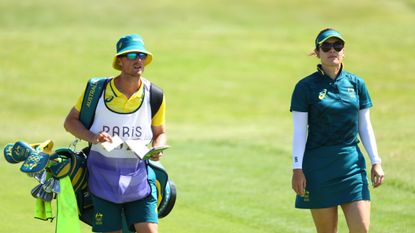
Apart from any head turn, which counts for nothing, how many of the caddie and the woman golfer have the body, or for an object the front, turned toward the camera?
2

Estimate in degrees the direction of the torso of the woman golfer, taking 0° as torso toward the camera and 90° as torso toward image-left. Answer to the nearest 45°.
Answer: approximately 0°

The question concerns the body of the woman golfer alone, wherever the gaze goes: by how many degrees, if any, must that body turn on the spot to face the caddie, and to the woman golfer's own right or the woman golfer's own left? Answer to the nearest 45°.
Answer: approximately 90° to the woman golfer's own right

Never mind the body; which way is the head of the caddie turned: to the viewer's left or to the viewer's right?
to the viewer's right

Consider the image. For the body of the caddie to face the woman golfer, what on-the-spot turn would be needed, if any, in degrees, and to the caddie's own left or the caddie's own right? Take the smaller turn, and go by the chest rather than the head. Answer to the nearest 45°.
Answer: approximately 90° to the caddie's own left

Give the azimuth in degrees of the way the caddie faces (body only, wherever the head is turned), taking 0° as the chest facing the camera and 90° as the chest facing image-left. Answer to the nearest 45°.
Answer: approximately 0°
